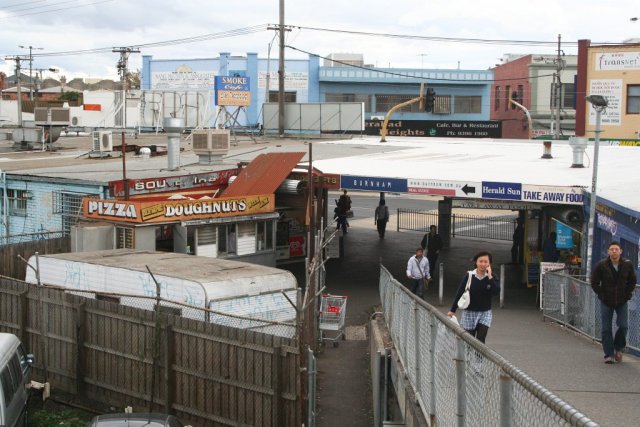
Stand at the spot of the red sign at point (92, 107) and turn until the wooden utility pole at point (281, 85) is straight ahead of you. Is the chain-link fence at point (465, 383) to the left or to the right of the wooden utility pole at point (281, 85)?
right

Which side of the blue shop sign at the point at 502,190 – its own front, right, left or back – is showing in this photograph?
front

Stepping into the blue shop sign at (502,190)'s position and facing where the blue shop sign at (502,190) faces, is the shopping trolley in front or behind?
in front

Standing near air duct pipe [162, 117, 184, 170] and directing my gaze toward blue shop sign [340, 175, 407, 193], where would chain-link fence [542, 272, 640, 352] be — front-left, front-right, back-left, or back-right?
front-right

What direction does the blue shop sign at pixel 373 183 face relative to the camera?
toward the camera

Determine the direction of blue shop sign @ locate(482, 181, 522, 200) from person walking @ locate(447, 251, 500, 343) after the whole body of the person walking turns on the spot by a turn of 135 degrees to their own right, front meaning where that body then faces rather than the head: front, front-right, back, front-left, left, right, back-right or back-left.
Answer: front-right

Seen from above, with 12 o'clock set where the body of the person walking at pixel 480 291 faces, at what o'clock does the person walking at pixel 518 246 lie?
the person walking at pixel 518 246 is roughly at 6 o'clock from the person walking at pixel 480 291.

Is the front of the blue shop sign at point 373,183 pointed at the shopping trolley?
yes

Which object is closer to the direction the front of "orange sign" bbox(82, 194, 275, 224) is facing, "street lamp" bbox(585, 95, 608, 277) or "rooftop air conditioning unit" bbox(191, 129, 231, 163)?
the street lamp

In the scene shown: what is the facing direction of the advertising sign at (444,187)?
toward the camera

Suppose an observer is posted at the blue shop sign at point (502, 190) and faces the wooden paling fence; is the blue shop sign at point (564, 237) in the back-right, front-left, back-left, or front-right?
back-left

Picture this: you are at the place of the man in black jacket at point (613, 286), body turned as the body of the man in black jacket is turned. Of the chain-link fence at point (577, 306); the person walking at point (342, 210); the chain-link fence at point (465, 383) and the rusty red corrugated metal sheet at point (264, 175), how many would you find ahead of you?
1

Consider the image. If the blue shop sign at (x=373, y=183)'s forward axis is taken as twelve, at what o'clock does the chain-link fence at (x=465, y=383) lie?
The chain-link fence is roughly at 12 o'clock from the blue shop sign.

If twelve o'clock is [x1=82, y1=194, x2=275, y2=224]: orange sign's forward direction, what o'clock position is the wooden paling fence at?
The wooden paling fence is roughly at 12 o'clock from the orange sign.
